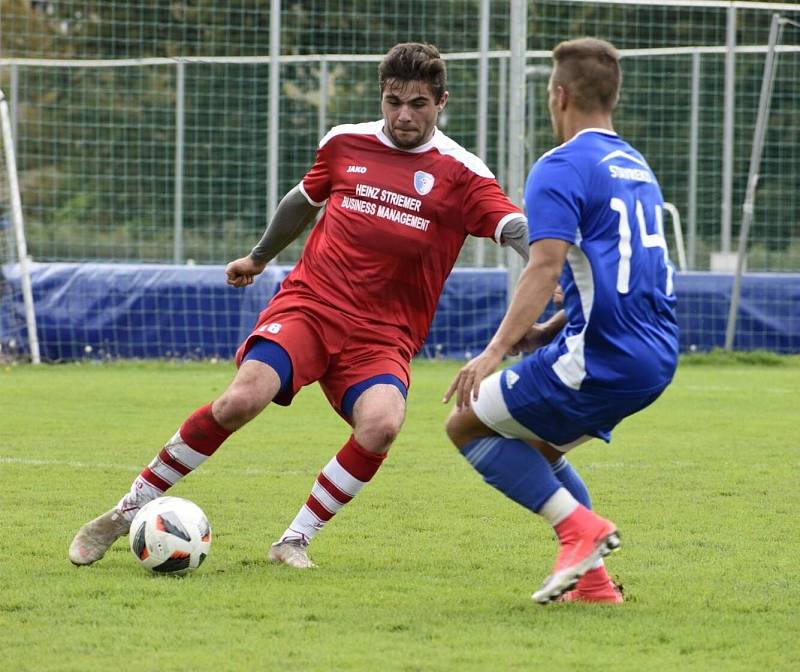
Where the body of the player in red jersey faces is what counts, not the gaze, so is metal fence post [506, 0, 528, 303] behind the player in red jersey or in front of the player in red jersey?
behind

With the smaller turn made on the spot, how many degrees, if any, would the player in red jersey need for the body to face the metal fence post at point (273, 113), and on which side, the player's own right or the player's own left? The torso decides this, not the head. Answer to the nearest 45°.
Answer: approximately 180°

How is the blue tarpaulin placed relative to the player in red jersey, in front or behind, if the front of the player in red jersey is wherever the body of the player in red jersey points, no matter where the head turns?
behind

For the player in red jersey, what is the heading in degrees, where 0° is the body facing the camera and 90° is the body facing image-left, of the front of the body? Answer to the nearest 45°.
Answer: approximately 0°

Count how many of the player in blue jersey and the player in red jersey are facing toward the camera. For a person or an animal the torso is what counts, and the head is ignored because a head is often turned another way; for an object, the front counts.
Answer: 1

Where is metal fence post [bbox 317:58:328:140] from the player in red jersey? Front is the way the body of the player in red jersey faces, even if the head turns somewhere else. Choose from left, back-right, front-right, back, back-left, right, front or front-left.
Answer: back

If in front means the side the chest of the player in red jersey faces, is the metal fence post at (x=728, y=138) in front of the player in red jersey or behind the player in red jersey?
behind

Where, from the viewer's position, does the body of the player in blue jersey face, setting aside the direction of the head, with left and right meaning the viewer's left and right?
facing away from the viewer and to the left of the viewer
